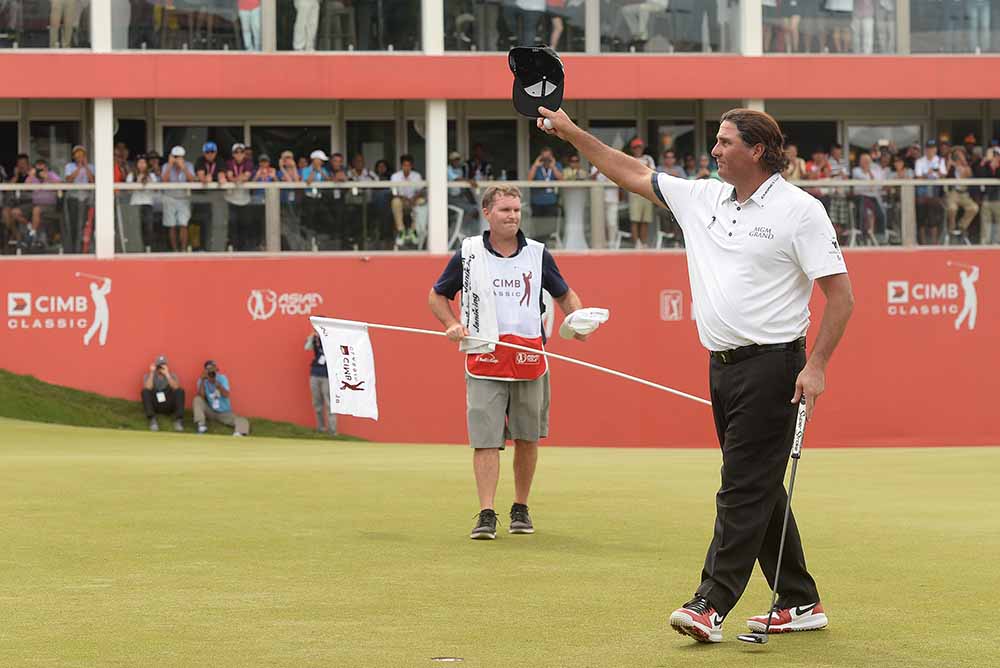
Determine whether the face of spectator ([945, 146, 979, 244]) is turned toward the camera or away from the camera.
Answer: toward the camera

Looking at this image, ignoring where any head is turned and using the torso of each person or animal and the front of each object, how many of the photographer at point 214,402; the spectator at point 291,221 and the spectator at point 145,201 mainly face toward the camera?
3

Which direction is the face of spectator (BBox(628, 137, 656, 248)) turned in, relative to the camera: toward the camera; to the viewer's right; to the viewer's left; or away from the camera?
toward the camera

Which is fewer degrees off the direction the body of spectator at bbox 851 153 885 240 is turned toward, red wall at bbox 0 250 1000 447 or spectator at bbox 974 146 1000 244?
the red wall

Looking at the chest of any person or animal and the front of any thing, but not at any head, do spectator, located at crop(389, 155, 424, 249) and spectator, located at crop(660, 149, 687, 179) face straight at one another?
no

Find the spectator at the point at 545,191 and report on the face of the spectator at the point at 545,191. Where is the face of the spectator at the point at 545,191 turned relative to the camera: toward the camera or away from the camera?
toward the camera

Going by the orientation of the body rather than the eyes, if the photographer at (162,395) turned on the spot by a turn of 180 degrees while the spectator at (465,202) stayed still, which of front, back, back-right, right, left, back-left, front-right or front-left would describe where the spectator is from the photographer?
right

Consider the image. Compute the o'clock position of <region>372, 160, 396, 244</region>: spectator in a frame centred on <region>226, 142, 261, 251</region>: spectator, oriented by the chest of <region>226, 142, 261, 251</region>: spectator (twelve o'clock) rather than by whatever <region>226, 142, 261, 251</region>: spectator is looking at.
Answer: <region>372, 160, 396, 244</region>: spectator is roughly at 9 o'clock from <region>226, 142, 261, 251</region>: spectator.

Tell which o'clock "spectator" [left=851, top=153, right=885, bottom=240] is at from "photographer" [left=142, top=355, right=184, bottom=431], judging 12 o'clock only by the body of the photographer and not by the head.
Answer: The spectator is roughly at 9 o'clock from the photographer.

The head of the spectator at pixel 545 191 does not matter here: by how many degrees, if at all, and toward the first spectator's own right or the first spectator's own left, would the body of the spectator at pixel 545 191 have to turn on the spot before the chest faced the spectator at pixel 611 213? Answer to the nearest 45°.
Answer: approximately 90° to the first spectator's own left

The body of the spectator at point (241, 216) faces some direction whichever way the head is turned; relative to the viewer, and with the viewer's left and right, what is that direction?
facing the viewer

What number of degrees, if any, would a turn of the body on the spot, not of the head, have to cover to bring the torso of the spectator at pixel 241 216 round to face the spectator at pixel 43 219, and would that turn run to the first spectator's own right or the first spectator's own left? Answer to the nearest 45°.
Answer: approximately 90° to the first spectator's own right

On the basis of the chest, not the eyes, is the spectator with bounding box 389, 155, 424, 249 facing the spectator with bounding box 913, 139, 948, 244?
no

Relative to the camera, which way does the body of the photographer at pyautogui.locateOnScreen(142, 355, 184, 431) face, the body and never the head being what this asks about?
toward the camera

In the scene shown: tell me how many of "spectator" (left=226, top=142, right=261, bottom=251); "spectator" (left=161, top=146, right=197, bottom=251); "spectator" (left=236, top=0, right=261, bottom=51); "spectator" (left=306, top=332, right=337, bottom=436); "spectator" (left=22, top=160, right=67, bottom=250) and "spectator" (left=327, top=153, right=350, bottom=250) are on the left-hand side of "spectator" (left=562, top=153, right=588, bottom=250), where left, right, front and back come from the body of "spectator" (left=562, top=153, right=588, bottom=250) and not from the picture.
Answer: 0

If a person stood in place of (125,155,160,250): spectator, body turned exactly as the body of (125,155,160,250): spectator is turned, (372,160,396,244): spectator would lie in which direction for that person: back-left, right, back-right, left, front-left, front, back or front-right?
left

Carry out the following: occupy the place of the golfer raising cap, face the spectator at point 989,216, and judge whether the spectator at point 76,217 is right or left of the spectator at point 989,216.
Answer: left

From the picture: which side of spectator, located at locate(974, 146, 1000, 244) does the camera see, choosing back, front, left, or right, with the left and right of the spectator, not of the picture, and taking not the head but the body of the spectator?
front

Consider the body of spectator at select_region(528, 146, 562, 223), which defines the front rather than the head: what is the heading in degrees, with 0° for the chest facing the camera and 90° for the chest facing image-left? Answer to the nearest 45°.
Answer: approximately 0°

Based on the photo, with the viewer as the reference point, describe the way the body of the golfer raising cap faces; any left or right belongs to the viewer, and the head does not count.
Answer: facing the viewer and to the left of the viewer

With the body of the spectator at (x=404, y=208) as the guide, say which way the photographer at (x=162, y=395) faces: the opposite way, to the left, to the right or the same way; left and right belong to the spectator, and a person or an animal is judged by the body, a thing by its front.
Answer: the same way

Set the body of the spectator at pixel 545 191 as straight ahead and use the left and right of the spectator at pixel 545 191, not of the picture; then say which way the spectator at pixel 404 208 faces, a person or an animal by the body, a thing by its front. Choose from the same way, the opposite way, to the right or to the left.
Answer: the same way
